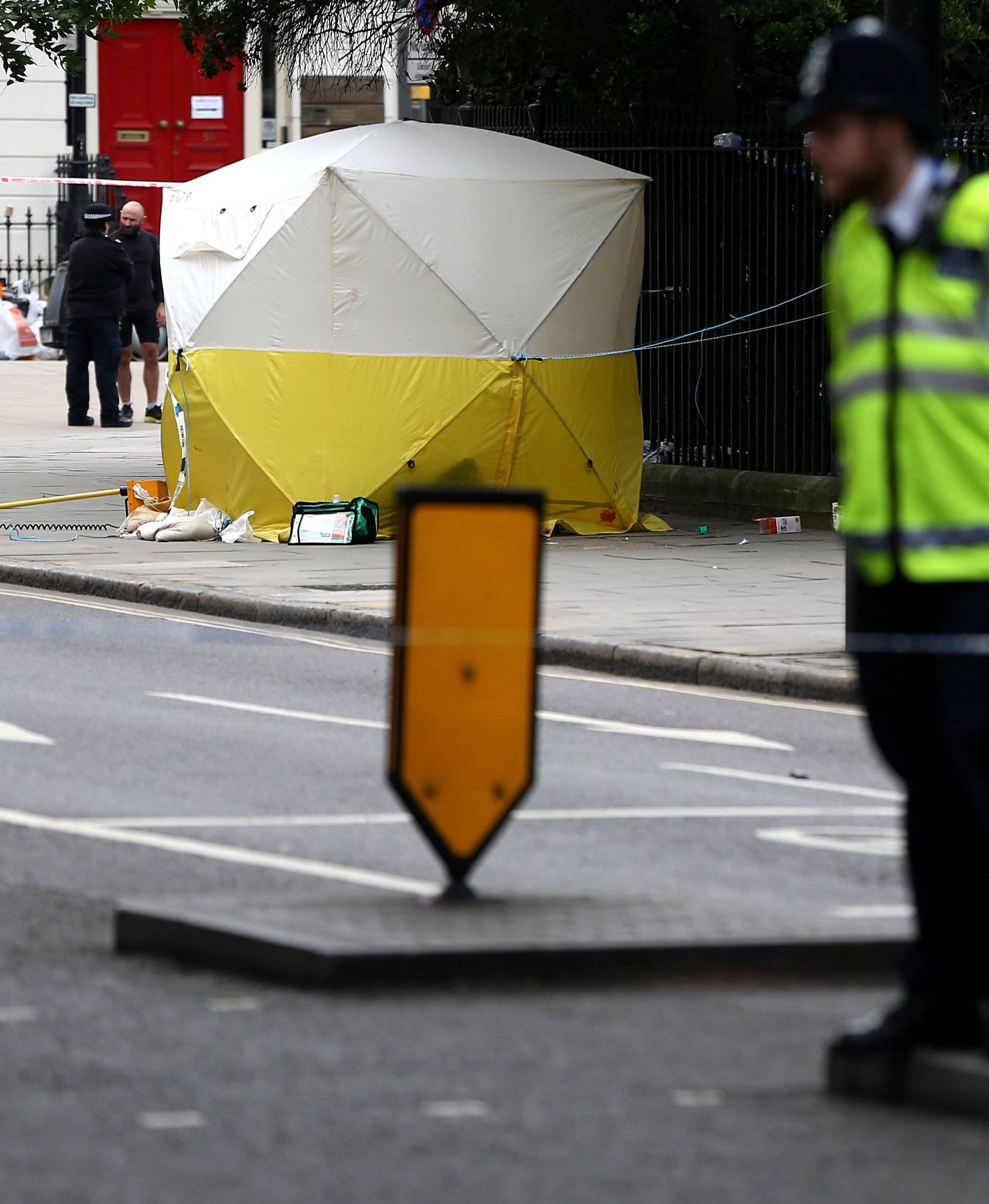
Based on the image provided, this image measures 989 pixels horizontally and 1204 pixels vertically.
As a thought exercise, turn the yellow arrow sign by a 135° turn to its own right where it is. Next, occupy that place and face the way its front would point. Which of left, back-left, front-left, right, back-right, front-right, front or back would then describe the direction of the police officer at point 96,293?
front-right

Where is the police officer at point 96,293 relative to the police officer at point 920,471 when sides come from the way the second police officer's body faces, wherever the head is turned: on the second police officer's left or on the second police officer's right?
on the second police officer's right

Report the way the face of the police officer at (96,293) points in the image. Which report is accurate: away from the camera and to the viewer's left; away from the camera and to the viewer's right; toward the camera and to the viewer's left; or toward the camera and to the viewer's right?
away from the camera and to the viewer's right

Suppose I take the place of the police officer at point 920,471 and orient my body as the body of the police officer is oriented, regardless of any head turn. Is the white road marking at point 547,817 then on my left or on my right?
on my right

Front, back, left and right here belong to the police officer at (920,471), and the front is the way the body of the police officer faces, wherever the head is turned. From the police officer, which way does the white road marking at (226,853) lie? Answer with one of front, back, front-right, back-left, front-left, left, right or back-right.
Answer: right

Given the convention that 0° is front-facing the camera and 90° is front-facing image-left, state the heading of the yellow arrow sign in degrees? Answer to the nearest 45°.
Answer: approximately 0°

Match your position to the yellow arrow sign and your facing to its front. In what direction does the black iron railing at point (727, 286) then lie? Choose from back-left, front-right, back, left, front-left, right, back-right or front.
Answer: back

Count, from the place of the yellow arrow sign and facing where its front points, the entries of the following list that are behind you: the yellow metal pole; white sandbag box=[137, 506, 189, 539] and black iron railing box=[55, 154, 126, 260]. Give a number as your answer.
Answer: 3

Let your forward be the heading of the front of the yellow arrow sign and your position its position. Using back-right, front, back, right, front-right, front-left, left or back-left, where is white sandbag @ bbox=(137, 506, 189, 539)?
back

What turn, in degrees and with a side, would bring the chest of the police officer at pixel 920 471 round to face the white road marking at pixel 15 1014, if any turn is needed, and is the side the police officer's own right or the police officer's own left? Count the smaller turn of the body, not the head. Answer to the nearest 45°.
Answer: approximately 45° to the police officer's own right
